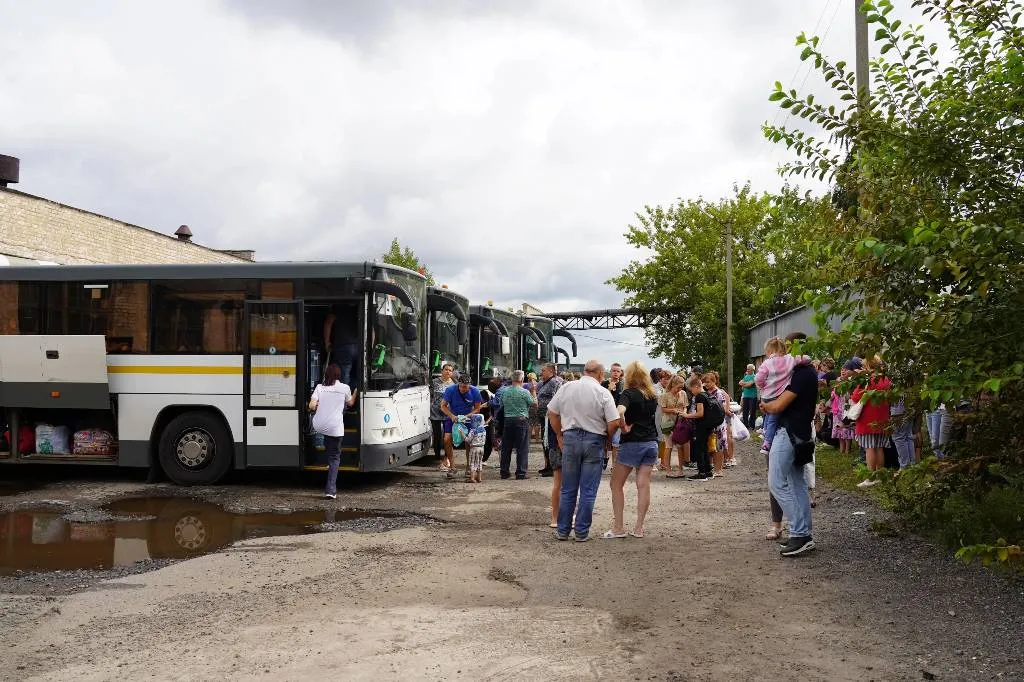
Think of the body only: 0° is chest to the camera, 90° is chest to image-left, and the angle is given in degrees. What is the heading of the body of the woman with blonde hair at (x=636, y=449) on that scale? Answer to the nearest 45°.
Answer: approximately 135°

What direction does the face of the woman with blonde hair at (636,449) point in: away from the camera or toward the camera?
away from the camera

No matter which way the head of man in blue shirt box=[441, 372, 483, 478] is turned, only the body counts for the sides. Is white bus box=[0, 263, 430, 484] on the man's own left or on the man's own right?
on the man's own right

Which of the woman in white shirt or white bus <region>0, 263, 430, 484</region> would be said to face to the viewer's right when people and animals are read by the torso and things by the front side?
the white bus

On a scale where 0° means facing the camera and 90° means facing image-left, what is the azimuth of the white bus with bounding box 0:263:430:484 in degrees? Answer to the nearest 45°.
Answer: approximately 270°

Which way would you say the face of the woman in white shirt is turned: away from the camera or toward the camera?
away from the camera

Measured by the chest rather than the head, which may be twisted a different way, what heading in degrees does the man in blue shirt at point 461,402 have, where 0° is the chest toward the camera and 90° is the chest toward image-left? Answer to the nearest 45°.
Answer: approximately 0°

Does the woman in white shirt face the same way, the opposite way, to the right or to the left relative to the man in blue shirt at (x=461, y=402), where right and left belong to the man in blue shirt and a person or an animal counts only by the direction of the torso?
the opposite way

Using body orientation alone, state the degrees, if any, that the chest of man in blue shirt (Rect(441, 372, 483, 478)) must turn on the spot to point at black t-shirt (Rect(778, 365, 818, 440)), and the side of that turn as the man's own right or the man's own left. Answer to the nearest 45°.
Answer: approximately 45° to the man's own left

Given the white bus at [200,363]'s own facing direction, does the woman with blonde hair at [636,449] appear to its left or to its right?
on its right

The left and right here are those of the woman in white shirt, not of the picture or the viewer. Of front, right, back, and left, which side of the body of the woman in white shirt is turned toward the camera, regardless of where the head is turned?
back
